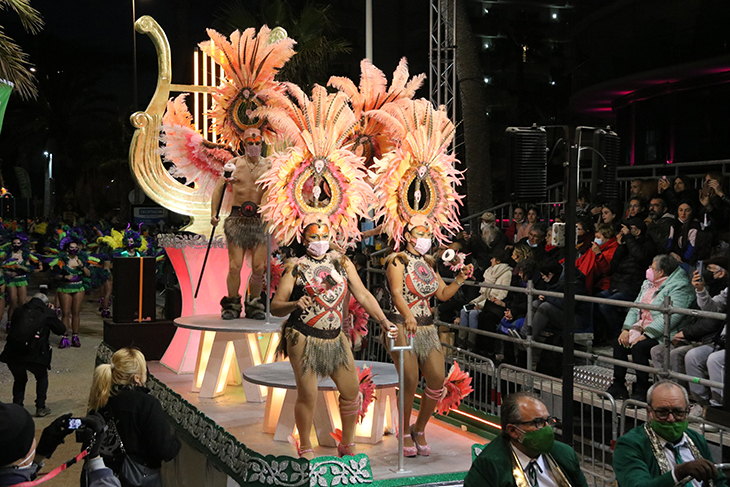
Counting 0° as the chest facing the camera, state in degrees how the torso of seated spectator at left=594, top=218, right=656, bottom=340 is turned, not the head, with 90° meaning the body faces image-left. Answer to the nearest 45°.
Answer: approximately 90°

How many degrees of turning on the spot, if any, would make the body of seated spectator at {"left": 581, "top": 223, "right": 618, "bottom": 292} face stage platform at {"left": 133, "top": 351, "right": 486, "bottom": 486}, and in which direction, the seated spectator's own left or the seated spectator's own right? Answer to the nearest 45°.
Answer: approximately 45° to the seated spectator's own left

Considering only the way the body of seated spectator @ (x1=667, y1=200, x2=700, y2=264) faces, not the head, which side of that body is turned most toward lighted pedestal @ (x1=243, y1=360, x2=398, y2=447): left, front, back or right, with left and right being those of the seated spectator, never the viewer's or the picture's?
front

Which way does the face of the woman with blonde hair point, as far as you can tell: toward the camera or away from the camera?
away from the camera

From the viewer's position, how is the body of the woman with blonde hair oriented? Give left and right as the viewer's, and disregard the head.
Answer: facing away from the viewer and to the right of the viewer

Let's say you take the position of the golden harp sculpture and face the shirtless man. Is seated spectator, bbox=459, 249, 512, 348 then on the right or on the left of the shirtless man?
left

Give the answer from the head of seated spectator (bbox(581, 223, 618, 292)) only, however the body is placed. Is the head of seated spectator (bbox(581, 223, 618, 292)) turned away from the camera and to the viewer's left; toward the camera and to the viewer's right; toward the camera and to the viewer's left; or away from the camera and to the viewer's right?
toward the camera and to the viewer's left

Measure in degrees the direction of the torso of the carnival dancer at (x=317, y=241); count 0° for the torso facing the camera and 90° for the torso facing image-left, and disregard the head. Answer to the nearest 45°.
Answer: approximately 0°
